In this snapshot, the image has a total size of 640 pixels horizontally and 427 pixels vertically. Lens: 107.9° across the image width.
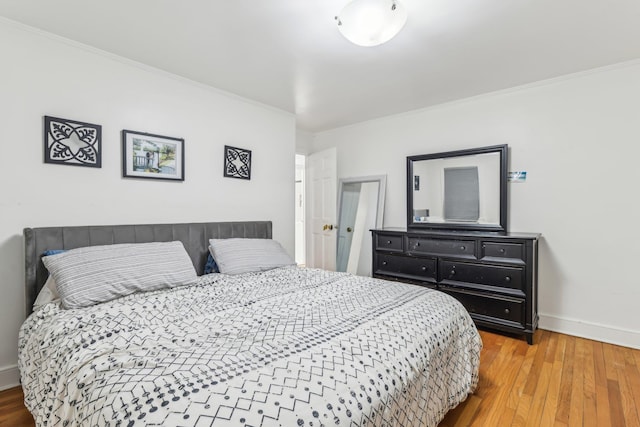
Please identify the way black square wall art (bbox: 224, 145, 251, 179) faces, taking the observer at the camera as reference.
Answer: facing the viewer and to the right of the viewer

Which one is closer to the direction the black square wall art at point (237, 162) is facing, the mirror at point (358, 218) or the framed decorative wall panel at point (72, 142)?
the mirror

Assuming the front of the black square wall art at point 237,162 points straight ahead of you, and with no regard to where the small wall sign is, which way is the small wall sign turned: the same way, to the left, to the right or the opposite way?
to the right

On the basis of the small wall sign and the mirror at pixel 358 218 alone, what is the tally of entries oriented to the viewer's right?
0

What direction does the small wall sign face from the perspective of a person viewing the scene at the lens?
facing the viewer

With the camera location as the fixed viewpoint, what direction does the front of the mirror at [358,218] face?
facing the viewer and to the left of the viewer

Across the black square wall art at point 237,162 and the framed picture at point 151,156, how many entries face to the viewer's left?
0

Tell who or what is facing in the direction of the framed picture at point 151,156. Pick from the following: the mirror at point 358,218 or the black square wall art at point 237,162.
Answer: the mirror

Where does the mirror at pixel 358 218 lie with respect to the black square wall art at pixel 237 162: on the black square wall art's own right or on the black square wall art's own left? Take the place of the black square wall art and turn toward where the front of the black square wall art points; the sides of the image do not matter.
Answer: on the black square wall art's own left

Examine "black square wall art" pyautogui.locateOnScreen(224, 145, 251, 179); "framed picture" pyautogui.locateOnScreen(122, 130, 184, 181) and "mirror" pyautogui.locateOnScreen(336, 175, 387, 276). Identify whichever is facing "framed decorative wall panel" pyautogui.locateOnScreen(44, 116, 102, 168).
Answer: the mirror

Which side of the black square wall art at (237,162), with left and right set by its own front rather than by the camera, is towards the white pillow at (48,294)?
right
